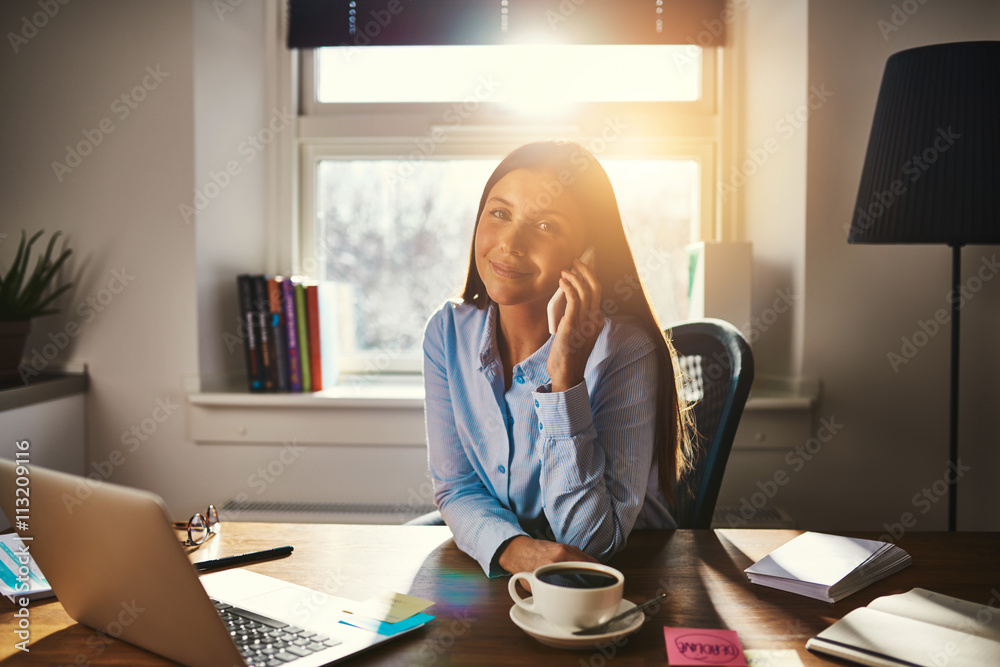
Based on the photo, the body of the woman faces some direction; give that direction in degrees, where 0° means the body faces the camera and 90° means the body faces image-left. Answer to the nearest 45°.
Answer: approximately 45°

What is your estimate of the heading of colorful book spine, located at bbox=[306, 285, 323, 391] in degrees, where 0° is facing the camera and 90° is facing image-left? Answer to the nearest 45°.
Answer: approximately 0°

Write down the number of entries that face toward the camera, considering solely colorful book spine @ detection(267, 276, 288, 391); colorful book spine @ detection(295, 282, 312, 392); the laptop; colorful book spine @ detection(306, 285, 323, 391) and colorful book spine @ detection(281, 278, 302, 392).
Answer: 4

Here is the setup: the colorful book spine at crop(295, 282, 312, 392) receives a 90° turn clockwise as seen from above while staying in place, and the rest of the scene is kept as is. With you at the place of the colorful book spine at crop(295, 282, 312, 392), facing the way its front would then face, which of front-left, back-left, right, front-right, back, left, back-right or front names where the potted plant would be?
front

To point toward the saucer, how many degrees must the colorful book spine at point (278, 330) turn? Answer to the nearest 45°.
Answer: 0° — it already faces it

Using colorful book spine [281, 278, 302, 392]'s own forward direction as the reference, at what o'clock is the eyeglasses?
The eyeglasses is roughly at 12 o'clock from the colorful book spine.

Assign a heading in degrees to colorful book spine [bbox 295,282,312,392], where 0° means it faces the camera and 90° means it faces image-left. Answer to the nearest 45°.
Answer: approximately 0°

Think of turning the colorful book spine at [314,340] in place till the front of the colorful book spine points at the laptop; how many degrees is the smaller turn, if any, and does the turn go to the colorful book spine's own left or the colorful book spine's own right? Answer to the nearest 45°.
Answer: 0° — it already faces it
